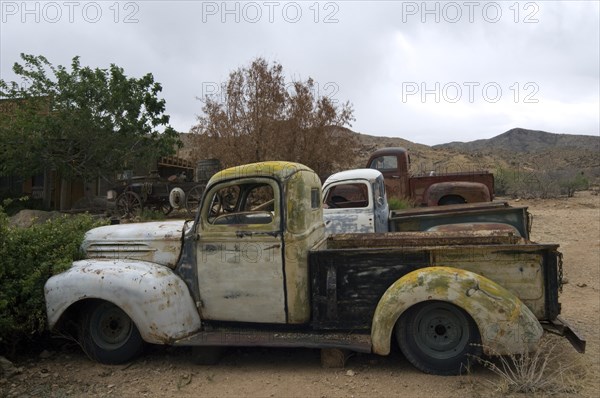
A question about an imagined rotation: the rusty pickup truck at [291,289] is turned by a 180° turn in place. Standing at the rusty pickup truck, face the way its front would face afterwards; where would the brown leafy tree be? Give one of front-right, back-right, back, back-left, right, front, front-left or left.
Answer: left

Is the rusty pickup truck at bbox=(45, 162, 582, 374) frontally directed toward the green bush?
yes

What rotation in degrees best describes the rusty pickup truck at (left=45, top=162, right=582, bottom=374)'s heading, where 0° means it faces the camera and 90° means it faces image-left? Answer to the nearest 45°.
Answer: approximately 90°

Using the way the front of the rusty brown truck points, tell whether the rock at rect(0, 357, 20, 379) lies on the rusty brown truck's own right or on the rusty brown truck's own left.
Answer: on the rusty brown truck's own left

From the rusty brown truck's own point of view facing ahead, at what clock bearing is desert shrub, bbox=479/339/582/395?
The desert shrub is roughly at 9 o'clock from the rusty brown truck.

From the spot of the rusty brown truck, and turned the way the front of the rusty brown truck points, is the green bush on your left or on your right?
on your left

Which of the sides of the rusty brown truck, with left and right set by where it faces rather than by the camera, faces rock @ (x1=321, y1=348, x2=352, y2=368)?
left

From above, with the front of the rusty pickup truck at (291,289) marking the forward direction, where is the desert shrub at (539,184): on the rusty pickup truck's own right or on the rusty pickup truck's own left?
on the rusty pickup truck's own right

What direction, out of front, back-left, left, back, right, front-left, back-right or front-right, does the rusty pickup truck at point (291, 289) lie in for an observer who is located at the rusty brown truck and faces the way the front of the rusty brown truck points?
left

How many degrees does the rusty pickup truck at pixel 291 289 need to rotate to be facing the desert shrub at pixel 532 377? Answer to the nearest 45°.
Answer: approximately 180°

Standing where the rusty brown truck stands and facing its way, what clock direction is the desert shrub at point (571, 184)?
The desert shrub is roughly at 4 o'clock from the rusty brown truck.

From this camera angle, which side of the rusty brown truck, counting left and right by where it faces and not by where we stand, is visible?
left

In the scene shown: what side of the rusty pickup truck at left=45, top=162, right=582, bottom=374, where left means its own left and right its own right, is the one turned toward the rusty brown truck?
right

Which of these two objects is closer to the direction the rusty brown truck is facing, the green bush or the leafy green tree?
the leafy green tree
